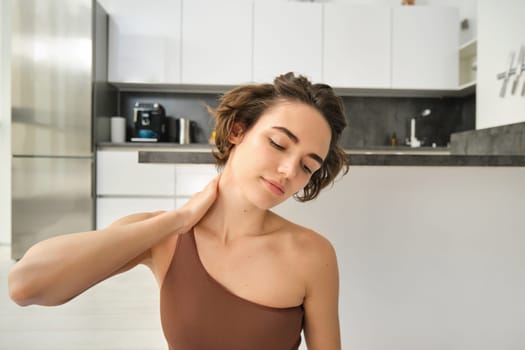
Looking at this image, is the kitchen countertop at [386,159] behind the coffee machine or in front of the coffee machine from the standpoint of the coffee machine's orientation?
in front

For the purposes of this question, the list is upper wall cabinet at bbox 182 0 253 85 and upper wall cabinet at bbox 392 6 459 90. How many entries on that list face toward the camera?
2

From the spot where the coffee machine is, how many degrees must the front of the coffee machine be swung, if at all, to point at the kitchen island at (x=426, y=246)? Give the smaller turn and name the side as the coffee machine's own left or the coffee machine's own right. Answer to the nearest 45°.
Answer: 0° — it already faces it

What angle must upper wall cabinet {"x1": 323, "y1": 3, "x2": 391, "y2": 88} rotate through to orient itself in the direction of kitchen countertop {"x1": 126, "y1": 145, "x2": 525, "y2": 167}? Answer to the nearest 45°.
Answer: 0° — it already faces it

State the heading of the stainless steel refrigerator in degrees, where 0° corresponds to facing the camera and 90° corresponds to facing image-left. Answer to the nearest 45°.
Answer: approximately 0°

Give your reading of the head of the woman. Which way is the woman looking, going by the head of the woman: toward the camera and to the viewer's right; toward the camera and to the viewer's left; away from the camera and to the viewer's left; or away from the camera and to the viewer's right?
toward the camera and to the viewer's right

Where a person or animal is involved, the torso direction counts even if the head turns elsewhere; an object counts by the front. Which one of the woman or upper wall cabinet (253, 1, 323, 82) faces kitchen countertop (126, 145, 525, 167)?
the upper wall cabinet

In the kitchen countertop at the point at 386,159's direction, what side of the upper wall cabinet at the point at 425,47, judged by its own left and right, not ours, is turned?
front

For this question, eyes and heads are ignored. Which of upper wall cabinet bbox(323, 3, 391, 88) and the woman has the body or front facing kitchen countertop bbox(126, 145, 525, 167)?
the upper wall cabinet

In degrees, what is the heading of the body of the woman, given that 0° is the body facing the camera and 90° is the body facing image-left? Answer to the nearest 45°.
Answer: approximately 0°

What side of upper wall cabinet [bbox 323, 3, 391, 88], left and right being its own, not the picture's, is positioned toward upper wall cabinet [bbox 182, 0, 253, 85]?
right

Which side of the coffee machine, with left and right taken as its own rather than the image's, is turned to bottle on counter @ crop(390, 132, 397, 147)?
left
